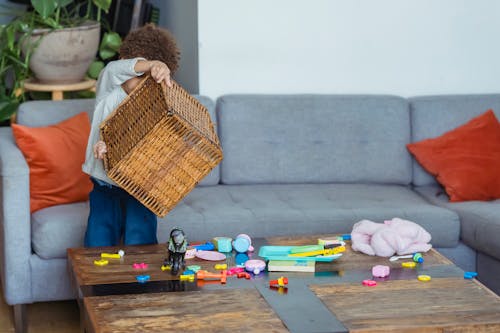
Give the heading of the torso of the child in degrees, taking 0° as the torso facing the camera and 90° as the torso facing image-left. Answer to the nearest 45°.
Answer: approximately 315°

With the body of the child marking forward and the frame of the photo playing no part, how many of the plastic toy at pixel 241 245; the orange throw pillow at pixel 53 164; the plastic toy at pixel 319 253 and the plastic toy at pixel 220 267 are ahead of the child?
3

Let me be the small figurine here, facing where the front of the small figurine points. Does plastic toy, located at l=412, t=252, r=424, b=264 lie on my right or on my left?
on my left

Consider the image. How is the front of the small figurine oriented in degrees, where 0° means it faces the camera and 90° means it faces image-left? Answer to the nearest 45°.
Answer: approximately 0°

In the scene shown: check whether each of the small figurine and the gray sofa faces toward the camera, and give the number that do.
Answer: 2
